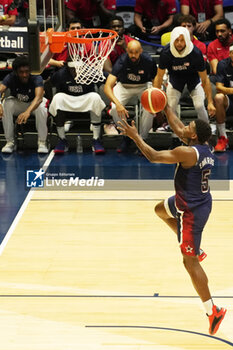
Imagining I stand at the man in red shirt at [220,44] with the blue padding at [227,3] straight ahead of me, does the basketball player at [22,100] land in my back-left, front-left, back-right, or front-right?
back-left

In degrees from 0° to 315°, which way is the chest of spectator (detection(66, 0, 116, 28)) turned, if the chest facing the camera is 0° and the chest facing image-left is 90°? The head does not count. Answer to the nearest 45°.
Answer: approximately 0°

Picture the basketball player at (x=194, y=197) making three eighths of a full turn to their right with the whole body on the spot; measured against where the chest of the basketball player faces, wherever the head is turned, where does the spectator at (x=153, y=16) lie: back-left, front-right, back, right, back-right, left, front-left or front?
left

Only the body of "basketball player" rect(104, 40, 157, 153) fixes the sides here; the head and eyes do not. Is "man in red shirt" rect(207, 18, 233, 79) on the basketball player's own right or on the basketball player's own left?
on the basketball player's own left

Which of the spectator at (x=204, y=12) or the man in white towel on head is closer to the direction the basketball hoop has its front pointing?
the man in white towel on head

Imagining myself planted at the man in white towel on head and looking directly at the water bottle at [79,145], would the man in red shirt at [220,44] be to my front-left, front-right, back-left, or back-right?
back-right

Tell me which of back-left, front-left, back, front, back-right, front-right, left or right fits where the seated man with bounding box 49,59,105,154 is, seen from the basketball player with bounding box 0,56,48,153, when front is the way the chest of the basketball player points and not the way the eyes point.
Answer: left

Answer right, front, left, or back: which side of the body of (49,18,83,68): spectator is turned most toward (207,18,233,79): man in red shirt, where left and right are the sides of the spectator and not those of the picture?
left
